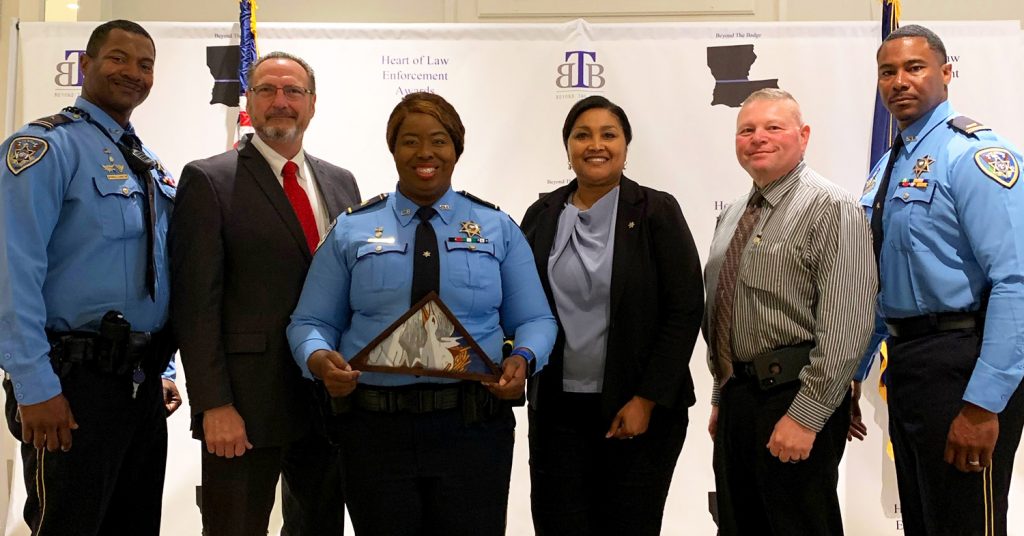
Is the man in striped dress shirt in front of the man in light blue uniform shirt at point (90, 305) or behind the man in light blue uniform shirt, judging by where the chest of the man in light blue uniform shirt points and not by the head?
in front

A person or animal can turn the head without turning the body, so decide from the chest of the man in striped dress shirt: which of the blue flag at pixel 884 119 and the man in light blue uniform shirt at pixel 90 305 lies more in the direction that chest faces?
the man in light blue uniform shirt

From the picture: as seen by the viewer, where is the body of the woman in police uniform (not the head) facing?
toward the camera

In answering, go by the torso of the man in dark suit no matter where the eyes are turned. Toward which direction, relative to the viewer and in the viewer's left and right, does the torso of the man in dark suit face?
facing the viewer and to the right of the viewer

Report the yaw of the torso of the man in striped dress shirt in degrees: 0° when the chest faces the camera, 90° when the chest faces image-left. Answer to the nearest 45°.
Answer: approximately 45°

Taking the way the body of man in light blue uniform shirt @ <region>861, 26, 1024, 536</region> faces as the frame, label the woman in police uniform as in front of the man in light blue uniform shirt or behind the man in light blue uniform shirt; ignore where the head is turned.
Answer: in front

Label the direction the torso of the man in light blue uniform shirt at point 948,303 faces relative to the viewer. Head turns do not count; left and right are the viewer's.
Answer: facing the viewer and to the left of the viewer

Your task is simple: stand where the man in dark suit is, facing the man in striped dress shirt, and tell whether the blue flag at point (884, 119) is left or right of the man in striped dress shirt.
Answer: left
